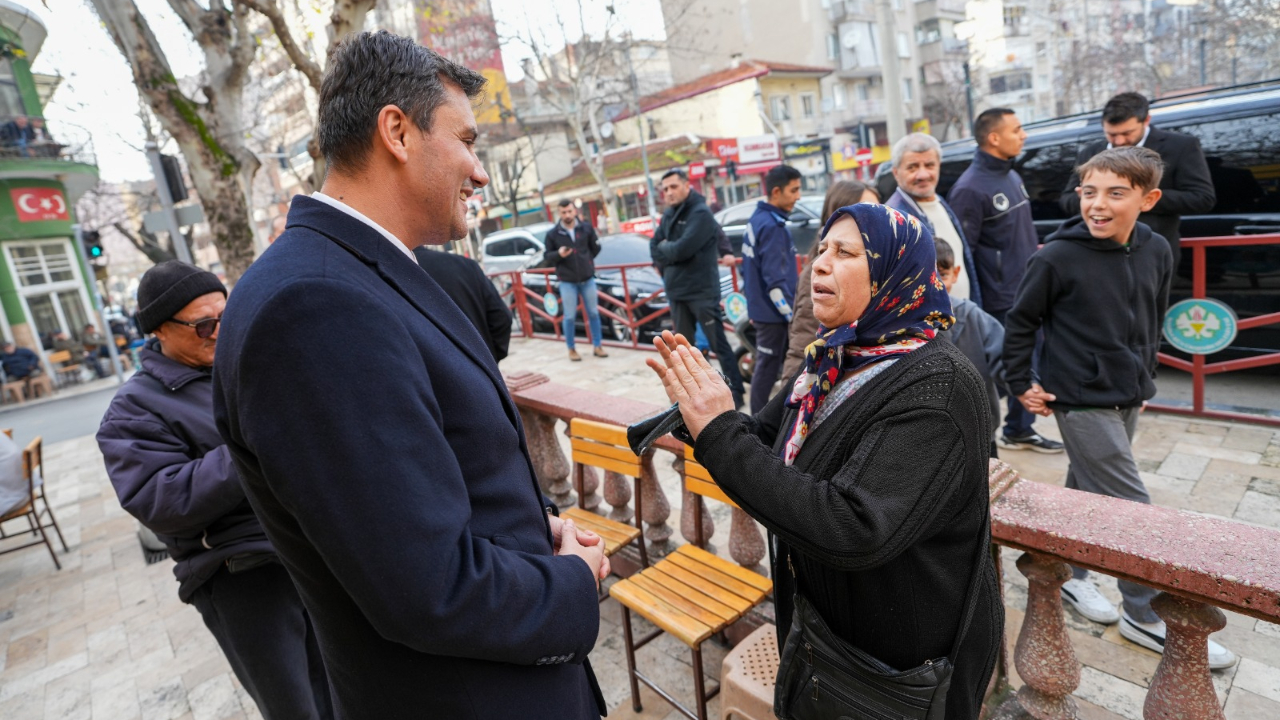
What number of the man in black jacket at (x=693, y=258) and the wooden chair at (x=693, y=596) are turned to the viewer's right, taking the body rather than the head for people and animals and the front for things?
0

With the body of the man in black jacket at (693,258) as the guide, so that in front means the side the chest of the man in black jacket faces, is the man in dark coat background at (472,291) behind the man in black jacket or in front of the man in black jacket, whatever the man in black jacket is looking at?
in front

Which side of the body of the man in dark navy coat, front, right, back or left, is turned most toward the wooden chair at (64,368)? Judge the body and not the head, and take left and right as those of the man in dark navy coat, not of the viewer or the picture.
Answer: left

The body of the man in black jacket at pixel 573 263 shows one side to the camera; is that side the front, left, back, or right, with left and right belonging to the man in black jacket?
front

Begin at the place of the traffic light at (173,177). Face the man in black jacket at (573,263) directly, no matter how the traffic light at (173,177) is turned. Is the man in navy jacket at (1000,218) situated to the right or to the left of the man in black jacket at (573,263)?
right

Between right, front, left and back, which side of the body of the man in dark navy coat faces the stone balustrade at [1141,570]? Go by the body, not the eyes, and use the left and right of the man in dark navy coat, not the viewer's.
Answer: front

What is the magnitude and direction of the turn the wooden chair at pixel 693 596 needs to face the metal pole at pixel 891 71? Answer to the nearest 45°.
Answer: approximately 180°

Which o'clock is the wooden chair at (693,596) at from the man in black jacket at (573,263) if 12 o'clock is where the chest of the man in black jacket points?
The wooden chair is roughly at 12 o'clock from the man in black jacket.

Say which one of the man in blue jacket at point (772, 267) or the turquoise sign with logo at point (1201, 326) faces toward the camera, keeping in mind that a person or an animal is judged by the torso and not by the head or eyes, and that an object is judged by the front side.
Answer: the turquoise sign with logo

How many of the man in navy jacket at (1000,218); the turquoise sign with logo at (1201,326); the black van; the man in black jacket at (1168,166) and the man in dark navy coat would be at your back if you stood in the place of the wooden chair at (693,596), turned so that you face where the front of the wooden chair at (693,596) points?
4

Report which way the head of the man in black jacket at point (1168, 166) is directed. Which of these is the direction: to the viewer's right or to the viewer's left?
to the viewer's left

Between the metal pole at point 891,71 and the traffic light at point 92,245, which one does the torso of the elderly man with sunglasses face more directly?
the metal pole

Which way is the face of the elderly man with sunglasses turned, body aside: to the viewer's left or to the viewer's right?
to the viewer's right

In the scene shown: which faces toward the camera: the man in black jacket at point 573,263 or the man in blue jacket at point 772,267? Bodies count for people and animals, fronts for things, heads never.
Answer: the man in black jacket

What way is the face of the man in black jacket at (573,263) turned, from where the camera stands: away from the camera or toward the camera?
toward the camera

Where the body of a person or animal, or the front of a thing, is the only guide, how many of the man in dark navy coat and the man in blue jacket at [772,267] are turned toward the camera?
0

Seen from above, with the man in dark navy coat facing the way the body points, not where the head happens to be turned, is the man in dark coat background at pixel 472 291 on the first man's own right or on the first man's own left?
on the first man's own left

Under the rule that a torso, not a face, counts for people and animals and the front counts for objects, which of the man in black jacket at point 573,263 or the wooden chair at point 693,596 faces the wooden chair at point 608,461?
the man in black jacket
